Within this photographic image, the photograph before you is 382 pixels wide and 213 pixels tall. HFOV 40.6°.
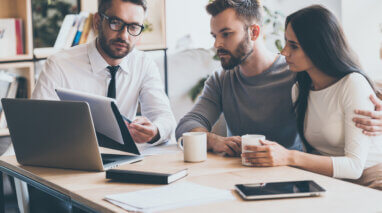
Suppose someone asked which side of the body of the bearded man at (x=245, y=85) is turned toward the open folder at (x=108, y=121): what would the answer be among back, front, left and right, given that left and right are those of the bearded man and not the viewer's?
front

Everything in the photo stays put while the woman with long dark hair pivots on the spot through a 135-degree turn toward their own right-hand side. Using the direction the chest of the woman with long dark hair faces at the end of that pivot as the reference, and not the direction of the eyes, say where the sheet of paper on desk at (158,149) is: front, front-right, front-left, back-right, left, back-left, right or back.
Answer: left

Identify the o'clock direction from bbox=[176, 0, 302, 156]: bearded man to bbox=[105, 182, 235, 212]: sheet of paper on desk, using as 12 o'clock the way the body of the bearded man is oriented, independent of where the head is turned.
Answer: The sheet of paper on desk is roughly at 11 o'clock from the bearded man.

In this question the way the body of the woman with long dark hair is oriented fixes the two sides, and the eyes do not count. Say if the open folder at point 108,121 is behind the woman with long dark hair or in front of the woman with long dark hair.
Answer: in front

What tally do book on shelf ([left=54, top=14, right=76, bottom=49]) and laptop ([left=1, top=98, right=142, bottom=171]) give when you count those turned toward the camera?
1

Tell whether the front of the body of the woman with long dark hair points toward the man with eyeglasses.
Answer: no

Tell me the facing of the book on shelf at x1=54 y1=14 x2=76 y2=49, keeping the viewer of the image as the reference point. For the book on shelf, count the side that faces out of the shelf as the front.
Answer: facing the viewer

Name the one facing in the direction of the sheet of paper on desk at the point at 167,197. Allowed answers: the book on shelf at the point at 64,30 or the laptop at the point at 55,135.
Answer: the book on shelf

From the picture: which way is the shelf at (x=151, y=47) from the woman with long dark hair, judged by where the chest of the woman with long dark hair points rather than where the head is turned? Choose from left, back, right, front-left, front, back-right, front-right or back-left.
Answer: right

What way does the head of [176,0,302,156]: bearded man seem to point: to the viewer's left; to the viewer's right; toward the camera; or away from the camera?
to the viewer's left

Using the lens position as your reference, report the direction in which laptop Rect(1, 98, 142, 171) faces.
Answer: facing away from the viewer and to the right of the viewer

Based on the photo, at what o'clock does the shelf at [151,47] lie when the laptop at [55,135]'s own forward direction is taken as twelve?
The shelf is roughly at 11 o'clock from the laptop.

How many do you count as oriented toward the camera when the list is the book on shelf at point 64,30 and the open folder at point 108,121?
1

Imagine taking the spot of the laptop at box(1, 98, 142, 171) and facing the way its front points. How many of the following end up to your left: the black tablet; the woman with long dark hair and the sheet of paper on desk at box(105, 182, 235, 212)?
0

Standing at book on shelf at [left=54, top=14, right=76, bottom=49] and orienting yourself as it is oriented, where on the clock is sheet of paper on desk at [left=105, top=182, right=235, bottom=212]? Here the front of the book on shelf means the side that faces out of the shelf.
The sheet of paper on desk is roughly at 12 o'clock from the book on shelf.

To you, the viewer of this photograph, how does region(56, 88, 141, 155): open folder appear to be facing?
facing away from the viewer and to the right of the viewer

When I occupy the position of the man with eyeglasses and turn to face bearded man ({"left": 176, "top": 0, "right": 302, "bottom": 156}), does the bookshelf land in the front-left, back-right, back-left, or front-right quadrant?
back-left

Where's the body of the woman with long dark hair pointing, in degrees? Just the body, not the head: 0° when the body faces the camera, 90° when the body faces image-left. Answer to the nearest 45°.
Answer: approximately 45°

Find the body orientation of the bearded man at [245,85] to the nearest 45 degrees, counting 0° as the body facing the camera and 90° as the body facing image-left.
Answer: approximately 45°
